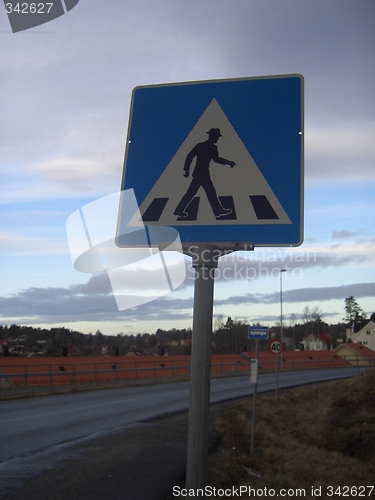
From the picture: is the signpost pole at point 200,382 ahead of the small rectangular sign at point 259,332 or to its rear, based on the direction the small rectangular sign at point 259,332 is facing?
ahead

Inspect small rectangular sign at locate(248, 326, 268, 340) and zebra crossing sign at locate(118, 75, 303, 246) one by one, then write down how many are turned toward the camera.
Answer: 2

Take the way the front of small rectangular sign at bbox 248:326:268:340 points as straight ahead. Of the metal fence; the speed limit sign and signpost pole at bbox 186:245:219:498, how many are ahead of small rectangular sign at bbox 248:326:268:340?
1

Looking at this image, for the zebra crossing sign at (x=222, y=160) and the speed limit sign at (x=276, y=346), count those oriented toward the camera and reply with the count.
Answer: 2

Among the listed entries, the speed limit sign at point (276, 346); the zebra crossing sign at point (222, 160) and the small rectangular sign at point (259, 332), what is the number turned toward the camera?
3

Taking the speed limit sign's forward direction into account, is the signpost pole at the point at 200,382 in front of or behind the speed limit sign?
in front

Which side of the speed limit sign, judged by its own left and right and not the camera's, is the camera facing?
front

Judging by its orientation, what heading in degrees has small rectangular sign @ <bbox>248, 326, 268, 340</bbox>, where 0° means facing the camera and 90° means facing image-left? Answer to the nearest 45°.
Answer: approximately 0°

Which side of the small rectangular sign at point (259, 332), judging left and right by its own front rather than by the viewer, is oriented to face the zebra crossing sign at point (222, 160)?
front

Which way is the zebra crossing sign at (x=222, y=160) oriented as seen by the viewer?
toward the camera
